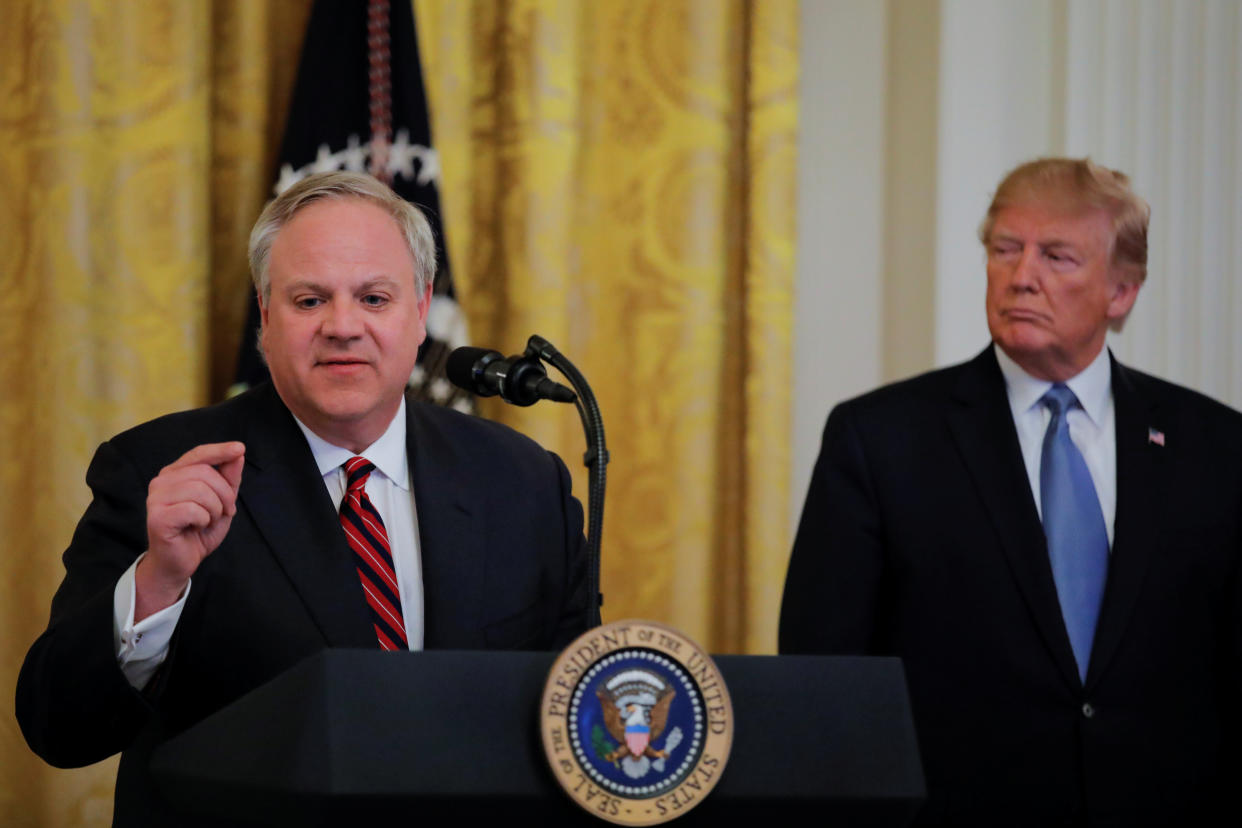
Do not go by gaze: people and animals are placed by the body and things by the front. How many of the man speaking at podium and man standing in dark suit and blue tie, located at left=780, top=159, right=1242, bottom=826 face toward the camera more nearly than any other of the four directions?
2

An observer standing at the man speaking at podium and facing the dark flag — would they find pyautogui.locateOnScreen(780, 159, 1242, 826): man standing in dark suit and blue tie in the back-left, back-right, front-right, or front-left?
front-right

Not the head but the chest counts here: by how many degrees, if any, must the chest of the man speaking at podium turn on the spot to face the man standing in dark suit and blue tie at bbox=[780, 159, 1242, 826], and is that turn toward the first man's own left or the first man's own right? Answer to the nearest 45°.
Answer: approximately 90° to the first man's own left

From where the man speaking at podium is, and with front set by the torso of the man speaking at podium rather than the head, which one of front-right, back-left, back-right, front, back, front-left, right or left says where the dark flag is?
back

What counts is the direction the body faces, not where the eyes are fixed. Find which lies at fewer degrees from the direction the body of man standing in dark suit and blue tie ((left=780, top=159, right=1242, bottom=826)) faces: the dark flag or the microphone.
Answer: the microphone

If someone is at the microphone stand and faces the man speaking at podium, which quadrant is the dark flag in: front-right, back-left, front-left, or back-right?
front-right

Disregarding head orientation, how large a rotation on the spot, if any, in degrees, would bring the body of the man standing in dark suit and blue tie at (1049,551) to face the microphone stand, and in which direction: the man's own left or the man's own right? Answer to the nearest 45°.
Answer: approximately 45° to the man's own right

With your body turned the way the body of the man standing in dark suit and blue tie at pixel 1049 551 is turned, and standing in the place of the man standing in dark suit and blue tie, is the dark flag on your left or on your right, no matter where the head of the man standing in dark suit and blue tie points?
on your right

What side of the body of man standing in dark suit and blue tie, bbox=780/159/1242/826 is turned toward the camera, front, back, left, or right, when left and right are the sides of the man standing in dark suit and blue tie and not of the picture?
front

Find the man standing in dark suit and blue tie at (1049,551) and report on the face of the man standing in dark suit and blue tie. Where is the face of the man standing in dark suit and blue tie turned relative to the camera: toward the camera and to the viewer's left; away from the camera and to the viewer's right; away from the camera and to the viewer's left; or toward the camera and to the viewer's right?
toward the camera and to the viewer's left

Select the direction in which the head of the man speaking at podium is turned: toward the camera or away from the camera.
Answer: toward the camera

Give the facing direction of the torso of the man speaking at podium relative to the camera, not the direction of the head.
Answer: toward the camera
